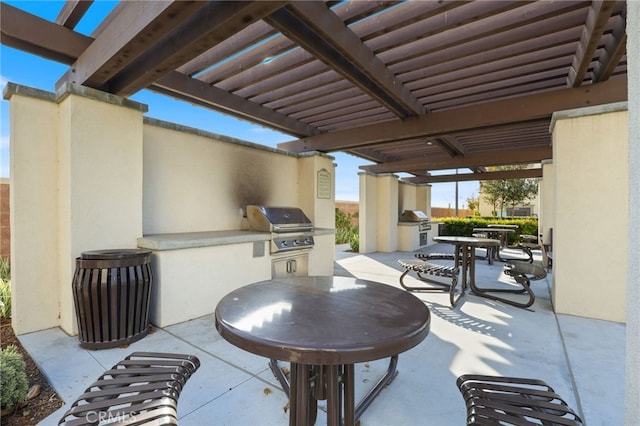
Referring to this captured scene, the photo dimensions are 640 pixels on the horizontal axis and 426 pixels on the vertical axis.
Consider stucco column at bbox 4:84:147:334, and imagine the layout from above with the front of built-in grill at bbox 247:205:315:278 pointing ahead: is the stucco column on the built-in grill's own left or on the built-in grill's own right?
on the built-in grill's own right

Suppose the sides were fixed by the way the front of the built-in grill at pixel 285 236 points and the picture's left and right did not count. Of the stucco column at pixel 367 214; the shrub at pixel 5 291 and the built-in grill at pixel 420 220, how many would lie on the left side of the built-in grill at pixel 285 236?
2

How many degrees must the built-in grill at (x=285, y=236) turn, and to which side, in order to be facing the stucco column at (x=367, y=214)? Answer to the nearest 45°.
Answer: approximately 90° to its left

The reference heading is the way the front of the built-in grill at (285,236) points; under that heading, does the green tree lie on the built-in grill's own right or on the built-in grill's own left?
on the built-in grill's own left

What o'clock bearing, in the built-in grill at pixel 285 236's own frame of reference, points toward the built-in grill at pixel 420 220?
the built-in grill at pixel 420 220 is roughly at 9 o'clock from the built-in grill at pixel 285 236.

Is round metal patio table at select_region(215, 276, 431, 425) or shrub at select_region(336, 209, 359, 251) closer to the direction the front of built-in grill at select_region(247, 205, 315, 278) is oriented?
the round metal patio table

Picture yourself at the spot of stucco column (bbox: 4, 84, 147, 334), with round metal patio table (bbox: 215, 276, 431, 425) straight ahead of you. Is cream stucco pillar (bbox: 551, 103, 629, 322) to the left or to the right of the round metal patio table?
left

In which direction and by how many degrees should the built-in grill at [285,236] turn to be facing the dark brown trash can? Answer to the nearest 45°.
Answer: approximately 90° to its right

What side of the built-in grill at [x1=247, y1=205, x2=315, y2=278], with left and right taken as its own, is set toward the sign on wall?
left

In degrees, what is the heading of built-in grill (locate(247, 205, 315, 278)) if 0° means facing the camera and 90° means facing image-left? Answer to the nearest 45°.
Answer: approximately 315°

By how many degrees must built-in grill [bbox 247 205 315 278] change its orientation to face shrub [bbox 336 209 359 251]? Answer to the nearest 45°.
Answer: approximately 135° to its left

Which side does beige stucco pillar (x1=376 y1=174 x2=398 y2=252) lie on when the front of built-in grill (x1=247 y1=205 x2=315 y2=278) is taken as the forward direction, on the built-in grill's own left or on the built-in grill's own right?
on the built-in grill's own left
